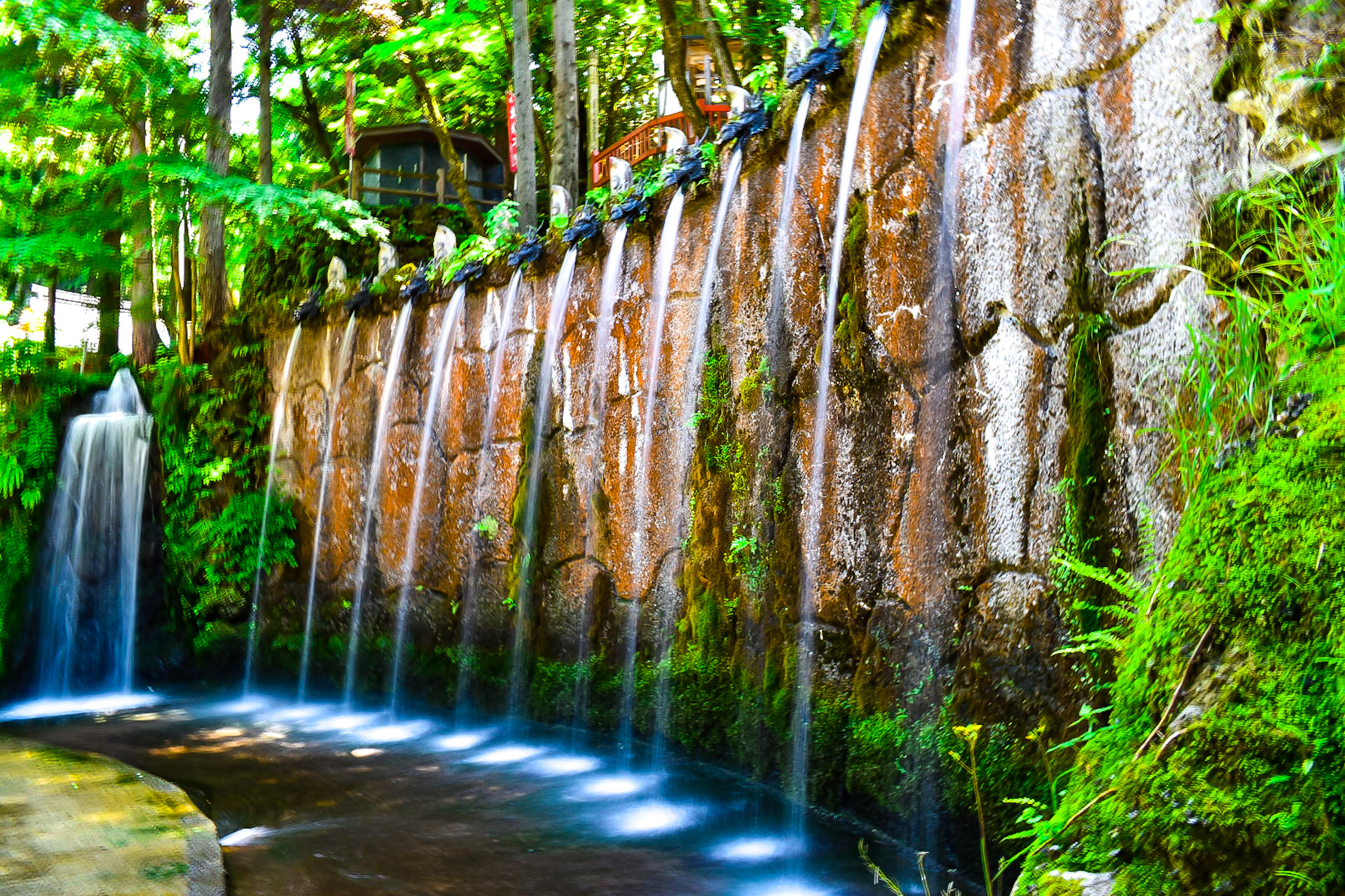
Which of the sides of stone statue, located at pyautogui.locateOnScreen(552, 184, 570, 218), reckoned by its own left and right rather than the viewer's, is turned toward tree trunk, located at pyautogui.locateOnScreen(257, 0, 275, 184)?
right

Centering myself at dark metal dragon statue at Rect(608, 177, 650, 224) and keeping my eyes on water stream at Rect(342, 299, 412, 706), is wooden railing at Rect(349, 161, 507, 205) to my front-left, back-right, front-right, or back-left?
front-right

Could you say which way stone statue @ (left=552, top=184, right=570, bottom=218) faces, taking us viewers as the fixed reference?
facing the viewer and to the left of the viewer

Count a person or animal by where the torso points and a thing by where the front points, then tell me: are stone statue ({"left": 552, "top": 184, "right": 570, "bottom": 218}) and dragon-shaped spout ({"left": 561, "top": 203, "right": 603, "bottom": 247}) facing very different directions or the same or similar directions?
same or similar directions

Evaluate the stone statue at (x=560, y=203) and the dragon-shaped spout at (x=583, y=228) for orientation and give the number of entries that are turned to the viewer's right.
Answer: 0

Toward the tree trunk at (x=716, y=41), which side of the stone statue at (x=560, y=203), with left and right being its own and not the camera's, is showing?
back

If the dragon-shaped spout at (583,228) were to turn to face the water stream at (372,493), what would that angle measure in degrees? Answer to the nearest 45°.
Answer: approximately 90° to its right

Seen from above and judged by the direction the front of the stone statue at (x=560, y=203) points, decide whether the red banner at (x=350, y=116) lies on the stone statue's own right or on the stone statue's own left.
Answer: on the stone statue's own right

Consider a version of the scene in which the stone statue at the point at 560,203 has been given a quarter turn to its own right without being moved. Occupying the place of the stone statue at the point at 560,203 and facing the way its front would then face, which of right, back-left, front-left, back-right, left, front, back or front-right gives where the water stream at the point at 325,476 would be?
front

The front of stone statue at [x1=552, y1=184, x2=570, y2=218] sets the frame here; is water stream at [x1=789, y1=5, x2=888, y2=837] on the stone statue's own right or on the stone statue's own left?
on the stone statue's own left

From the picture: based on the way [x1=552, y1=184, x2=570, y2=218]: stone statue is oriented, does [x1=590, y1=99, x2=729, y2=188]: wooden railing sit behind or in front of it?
behind
